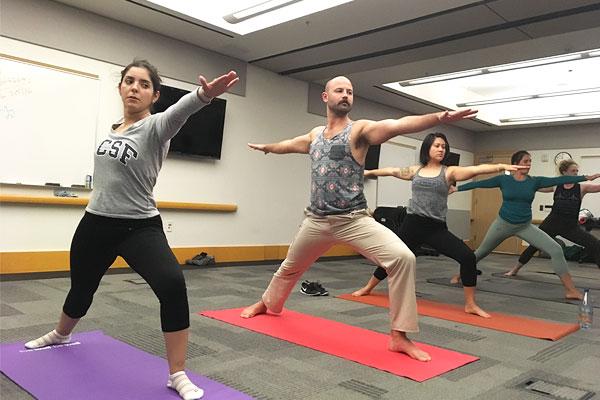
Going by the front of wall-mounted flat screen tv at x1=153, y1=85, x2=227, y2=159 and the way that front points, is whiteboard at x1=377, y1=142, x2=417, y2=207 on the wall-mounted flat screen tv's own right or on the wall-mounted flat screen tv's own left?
on the wall-mounted flat screen tv's own left

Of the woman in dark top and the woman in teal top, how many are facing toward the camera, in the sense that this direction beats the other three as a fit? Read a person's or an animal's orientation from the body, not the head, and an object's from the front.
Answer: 2

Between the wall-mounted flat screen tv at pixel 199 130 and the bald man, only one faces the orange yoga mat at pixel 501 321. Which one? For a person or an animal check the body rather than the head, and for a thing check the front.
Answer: the wall-mounted flat screen tv

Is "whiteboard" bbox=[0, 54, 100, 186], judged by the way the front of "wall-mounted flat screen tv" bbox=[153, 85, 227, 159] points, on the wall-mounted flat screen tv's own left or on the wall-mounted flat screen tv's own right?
on the wall-mounted flat screen tv's own right

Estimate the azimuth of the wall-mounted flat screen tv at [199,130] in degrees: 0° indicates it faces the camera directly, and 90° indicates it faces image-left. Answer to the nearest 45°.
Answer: approximately 315°

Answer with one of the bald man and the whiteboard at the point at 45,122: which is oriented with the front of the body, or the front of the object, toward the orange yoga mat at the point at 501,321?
the whiteboard

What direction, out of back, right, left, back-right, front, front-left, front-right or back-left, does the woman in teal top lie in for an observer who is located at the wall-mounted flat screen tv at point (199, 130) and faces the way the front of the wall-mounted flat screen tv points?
front

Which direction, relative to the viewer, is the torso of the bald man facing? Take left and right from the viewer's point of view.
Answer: facing the viewer and to the left of the viewer

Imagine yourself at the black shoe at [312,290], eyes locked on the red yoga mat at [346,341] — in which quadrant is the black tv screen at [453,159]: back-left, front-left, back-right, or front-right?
back-left

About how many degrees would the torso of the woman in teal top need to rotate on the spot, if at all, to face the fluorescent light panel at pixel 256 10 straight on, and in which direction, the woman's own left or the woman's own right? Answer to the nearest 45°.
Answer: approximately 90° to the woman's own right

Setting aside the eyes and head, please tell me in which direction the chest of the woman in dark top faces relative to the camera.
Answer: toward the camera

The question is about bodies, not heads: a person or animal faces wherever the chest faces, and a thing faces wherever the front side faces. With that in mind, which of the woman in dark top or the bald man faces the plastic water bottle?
the woman in dark top

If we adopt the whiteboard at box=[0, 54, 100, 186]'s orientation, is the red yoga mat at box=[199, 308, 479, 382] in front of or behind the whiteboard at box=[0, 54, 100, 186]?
in front

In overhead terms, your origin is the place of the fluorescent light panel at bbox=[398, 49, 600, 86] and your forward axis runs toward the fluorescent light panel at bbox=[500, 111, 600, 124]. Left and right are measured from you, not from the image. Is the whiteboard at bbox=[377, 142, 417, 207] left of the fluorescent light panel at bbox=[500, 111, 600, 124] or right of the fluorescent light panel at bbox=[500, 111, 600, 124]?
left

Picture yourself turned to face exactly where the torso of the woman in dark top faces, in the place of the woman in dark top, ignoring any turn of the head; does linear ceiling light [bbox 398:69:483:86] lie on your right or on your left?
on your right

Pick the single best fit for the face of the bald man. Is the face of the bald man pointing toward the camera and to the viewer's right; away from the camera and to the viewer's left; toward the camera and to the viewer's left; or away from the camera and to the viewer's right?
toward the camera and to the viewer's right
